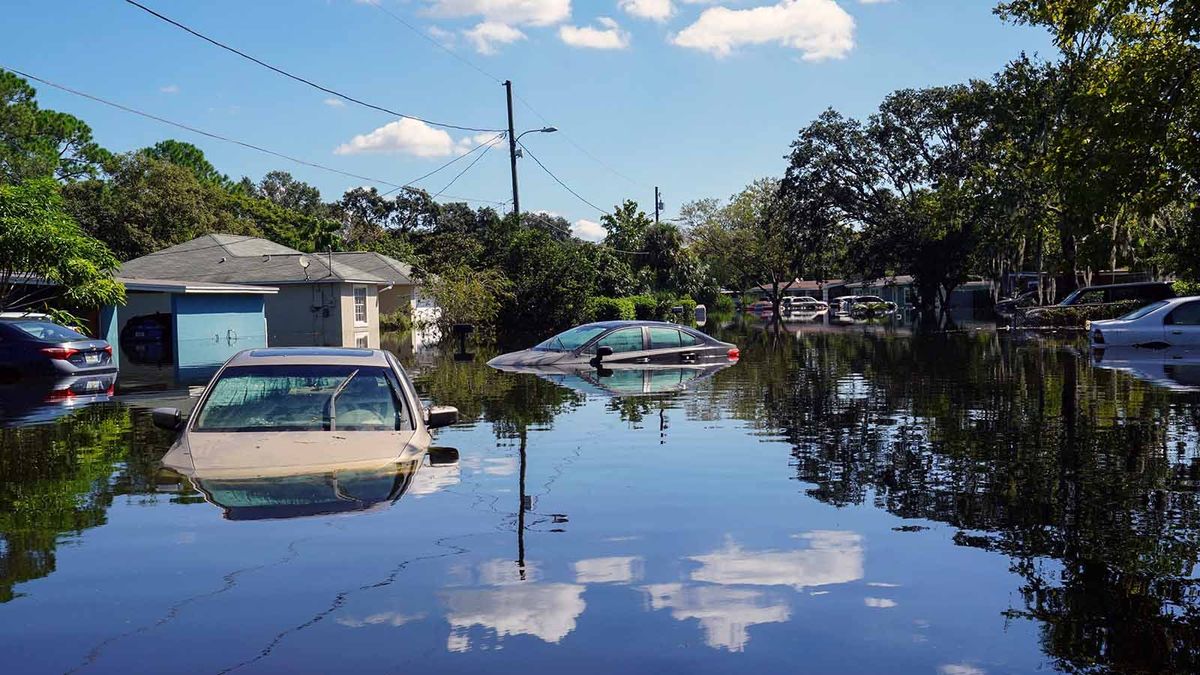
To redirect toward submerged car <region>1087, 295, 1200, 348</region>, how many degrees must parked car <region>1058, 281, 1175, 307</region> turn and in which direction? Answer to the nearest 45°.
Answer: approximately 90° to its left

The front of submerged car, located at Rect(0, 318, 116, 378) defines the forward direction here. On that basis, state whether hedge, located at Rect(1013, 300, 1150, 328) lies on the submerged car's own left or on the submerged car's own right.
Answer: on the submerged car's own right

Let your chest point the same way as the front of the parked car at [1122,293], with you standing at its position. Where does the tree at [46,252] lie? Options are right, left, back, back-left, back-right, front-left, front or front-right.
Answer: front-left

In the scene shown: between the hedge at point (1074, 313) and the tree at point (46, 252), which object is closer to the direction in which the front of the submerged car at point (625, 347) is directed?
the tree

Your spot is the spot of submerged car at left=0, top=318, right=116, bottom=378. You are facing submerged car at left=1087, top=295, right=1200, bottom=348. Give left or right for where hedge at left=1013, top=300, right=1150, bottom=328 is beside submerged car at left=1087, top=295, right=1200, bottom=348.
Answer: left

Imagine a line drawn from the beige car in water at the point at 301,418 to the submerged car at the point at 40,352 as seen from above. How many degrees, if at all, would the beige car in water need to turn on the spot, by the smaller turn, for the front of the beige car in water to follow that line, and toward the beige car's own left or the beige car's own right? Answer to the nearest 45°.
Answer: approximately 180°

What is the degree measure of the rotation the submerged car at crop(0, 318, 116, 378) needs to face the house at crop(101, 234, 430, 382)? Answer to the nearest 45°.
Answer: approximately 45° to its right

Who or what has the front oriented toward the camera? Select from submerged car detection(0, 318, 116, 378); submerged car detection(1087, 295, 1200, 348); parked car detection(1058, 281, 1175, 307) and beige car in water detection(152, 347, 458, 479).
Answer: the beige car in water

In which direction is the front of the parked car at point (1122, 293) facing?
to the viewer's left

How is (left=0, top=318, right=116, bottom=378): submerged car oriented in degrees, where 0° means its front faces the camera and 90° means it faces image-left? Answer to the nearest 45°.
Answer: approximately 135°

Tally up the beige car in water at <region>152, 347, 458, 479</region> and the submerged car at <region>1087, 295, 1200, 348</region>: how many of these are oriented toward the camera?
1
